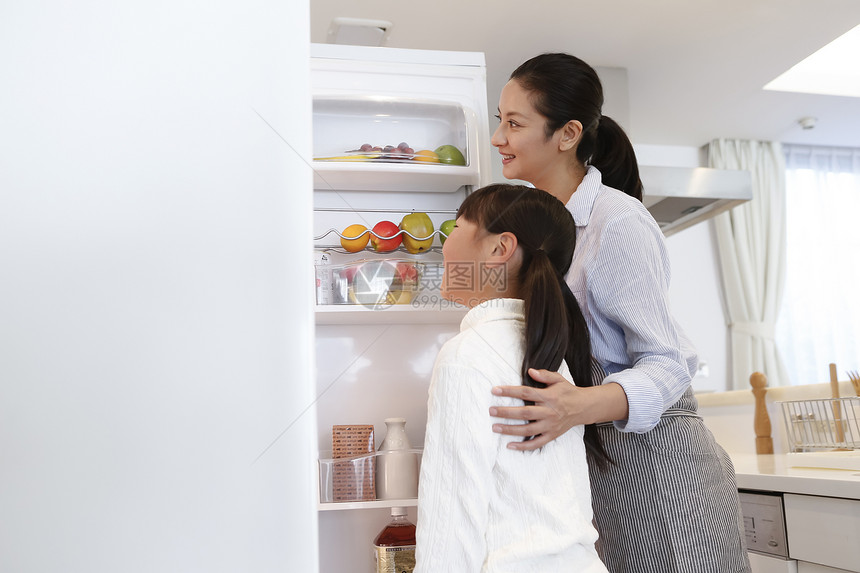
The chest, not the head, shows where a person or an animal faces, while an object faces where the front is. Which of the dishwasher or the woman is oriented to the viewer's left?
the woman

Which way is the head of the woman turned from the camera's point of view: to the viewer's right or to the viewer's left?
to the viewer's left

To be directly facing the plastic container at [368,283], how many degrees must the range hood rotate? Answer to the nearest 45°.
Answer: approximately 45° to its right

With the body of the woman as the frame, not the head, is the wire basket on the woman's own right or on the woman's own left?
on the woman's own right

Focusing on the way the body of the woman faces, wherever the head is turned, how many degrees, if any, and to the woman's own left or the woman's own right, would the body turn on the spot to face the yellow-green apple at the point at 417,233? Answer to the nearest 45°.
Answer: approximately 45° to the woman's own right

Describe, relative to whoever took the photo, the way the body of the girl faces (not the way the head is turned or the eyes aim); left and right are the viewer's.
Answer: facing away from the viewer and to the left of the viewer

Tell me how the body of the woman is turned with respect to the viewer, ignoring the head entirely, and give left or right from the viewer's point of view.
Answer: facing to the left of the viewer

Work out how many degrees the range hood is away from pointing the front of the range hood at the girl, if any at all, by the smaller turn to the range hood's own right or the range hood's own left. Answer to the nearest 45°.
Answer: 0° — it already faces them

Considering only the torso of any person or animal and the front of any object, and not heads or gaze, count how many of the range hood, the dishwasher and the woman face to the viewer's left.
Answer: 1

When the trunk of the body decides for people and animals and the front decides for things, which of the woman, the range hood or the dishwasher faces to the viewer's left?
the woman

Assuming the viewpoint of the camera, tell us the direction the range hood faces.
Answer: facing the viewer

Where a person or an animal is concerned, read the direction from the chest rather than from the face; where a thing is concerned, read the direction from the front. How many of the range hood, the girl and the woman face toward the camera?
1

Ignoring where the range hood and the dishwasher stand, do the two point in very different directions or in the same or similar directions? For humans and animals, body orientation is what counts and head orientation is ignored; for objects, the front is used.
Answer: same or similar directions

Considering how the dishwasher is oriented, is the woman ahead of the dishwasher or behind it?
ahead

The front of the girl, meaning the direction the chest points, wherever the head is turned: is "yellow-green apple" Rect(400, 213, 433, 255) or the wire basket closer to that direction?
the yellow-green apple

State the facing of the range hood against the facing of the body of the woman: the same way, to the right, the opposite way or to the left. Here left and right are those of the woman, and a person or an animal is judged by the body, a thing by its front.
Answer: to the left

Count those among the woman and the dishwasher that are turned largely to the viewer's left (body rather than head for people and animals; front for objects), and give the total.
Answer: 1
